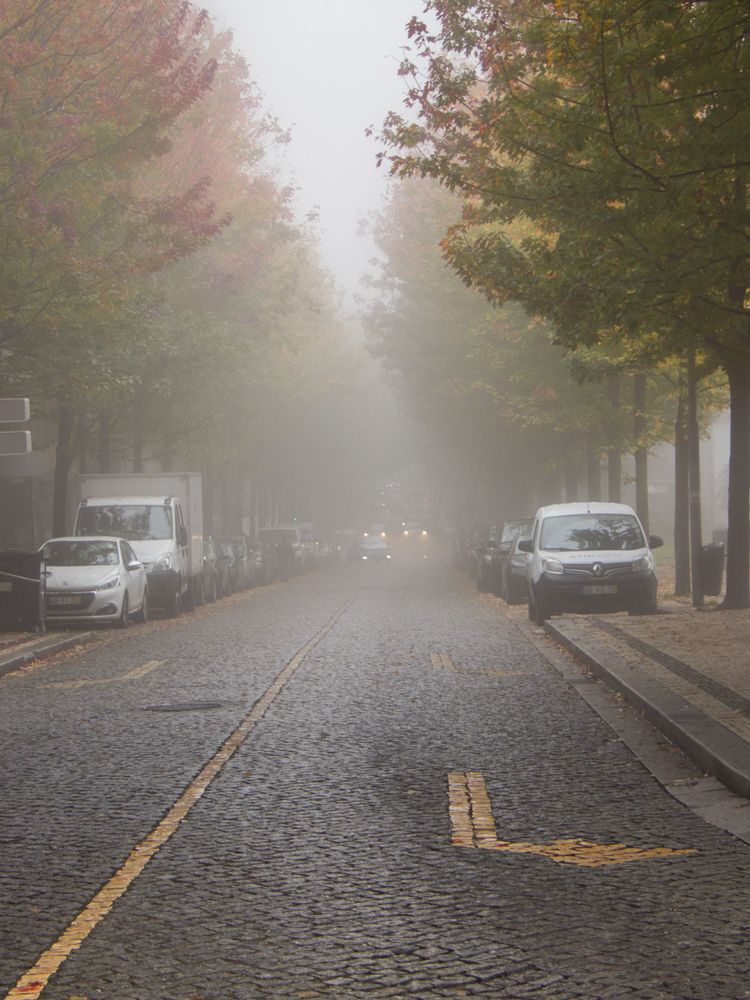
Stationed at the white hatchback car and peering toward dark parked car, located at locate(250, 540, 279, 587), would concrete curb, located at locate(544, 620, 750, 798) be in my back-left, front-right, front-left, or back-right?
back-right

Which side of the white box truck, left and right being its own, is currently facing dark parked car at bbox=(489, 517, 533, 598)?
left

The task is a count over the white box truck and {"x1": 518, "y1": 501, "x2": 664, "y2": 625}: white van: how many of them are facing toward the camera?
2

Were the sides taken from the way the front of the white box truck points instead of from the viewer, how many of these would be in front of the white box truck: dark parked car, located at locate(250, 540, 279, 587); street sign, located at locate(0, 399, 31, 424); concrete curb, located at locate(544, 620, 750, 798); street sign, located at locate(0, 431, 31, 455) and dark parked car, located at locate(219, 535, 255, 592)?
3

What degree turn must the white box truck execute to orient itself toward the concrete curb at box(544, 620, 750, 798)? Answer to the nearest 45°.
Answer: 0° — it already faces it

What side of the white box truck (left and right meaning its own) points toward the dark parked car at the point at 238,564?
back

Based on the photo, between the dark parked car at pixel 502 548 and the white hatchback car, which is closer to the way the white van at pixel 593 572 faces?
the white hatchback car

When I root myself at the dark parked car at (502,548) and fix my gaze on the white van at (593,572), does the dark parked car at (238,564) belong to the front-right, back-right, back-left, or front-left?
back-right

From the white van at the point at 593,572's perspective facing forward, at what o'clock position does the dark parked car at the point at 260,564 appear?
The dark parked car is roughly at 5 o'clock from the white van.

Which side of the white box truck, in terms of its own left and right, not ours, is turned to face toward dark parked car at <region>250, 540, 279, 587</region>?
back

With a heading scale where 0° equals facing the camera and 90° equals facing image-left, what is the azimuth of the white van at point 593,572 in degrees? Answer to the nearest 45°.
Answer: approximately 0°

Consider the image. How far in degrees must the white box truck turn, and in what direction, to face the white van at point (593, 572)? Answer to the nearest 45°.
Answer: approximately 45° to its left

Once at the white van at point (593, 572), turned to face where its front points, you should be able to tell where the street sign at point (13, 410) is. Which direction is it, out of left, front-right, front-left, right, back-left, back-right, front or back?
front-right

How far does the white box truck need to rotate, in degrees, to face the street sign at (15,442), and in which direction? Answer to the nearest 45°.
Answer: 0° — it already faces it
